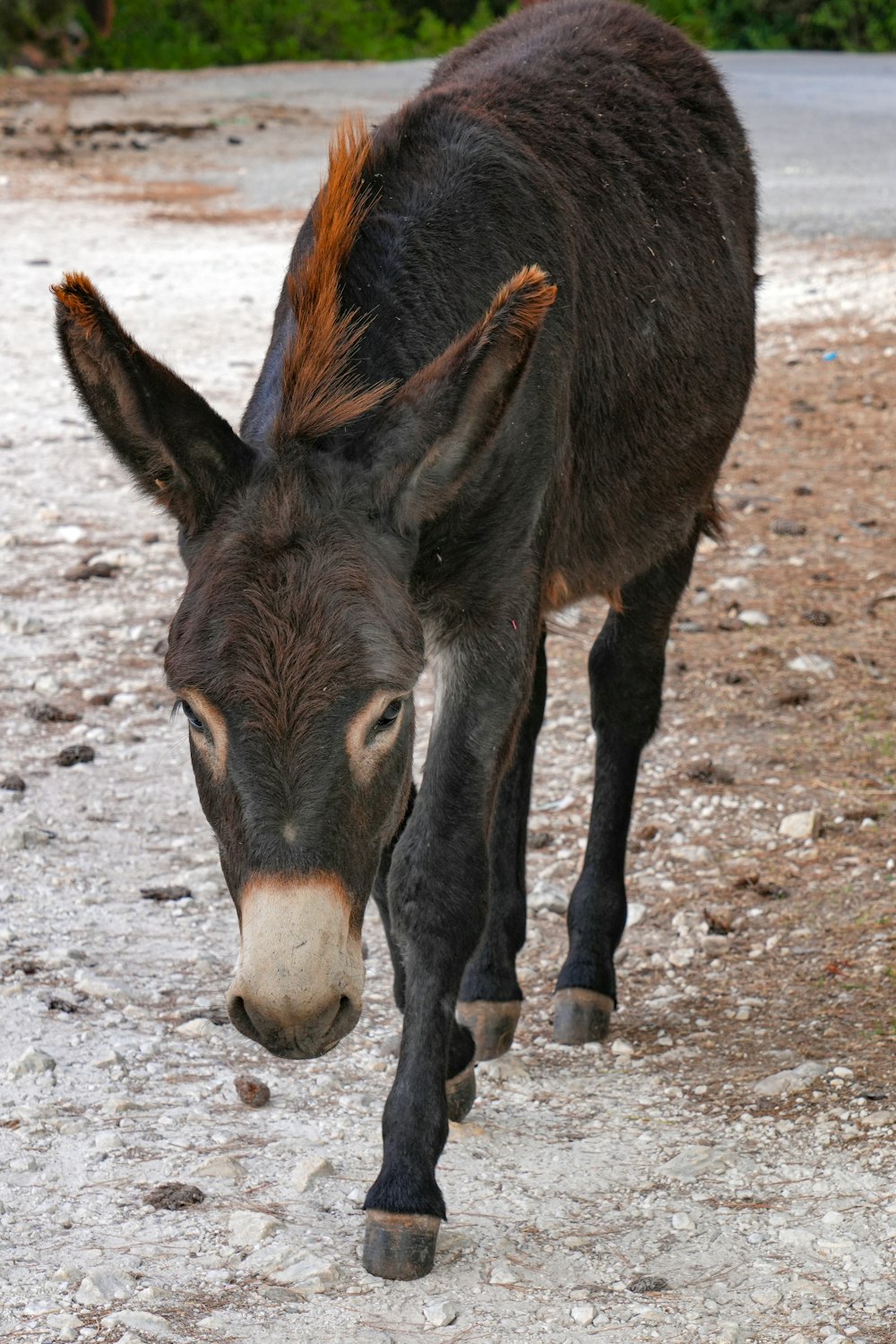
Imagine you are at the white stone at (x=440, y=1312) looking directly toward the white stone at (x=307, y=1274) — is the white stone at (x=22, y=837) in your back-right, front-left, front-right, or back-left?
front-right

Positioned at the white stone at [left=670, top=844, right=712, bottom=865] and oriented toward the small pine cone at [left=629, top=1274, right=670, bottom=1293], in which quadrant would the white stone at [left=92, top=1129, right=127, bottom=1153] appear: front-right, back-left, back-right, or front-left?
front-right

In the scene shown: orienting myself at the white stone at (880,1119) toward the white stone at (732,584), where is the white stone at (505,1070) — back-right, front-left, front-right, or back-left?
front-left

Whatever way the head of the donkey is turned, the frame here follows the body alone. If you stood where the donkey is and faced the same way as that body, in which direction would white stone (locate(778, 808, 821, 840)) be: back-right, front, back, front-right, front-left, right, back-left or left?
back

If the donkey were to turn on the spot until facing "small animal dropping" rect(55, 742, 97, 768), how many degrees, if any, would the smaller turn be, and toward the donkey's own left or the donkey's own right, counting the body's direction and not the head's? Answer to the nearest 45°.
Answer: approximately 90° to the donkey's own right

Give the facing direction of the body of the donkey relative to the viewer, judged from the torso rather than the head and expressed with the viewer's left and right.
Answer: facing the viewer and to the left of the viewer

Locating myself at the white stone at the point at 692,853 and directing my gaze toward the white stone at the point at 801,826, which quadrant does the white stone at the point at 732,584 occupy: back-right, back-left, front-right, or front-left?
front-left
